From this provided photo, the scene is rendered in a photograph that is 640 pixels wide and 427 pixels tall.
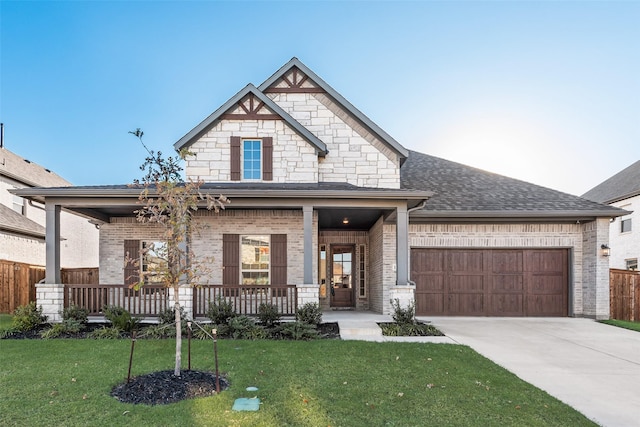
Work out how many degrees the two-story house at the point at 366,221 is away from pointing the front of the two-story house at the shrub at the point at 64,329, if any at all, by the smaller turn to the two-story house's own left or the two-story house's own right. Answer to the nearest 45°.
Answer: approximately 45° to the two-story house's own right

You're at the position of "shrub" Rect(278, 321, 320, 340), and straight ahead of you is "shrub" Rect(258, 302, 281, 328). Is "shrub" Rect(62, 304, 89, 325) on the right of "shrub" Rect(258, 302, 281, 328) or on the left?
left

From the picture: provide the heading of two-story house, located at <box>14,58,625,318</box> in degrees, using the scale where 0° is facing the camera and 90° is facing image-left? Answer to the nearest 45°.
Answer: approximately 0°

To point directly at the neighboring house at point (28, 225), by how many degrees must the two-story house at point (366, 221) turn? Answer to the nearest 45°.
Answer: approximately 135° to its right
